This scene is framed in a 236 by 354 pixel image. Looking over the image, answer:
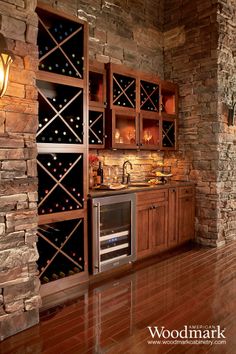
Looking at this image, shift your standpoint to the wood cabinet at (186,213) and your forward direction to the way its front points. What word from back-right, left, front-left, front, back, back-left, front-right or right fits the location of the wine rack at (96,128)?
right

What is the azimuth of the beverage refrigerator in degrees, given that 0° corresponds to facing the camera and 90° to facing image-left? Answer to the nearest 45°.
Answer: approximately 315°

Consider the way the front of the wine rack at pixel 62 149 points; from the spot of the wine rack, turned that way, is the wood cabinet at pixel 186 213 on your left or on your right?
on your left

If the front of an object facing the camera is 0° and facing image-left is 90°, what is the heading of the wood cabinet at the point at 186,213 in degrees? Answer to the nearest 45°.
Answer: approximately 315°

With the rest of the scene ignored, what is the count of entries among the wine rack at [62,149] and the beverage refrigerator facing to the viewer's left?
0

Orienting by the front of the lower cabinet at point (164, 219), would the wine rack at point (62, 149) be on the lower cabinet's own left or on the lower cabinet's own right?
on the lower cabinet's own right

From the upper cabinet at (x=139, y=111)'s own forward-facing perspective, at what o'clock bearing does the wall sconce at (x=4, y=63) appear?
The wall sconce is roughly at 2 o'clock from the upper cabinet.

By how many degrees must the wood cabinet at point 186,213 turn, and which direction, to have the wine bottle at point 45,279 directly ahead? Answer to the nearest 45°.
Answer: approximately 90° to its right
